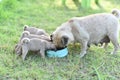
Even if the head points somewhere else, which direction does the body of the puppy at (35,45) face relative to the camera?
to the viewer's right

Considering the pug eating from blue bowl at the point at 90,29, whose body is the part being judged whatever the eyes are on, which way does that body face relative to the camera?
to the viewer's left

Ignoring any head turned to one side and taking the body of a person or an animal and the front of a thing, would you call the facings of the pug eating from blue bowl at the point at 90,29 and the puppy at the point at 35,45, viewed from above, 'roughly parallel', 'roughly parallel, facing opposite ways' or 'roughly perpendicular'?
roughly parallel, facing opposite ways

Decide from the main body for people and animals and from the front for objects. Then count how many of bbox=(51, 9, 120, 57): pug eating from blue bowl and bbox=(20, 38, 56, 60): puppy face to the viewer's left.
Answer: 1

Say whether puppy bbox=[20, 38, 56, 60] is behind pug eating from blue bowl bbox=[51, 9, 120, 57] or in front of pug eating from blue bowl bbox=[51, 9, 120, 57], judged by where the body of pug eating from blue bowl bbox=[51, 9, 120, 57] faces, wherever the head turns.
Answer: in front

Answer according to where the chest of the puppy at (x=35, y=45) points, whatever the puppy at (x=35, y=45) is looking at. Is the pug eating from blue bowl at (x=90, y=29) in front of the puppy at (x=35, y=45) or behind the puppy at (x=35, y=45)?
in front

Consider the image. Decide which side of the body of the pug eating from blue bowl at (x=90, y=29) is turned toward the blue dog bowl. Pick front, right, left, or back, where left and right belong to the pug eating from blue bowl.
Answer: front
